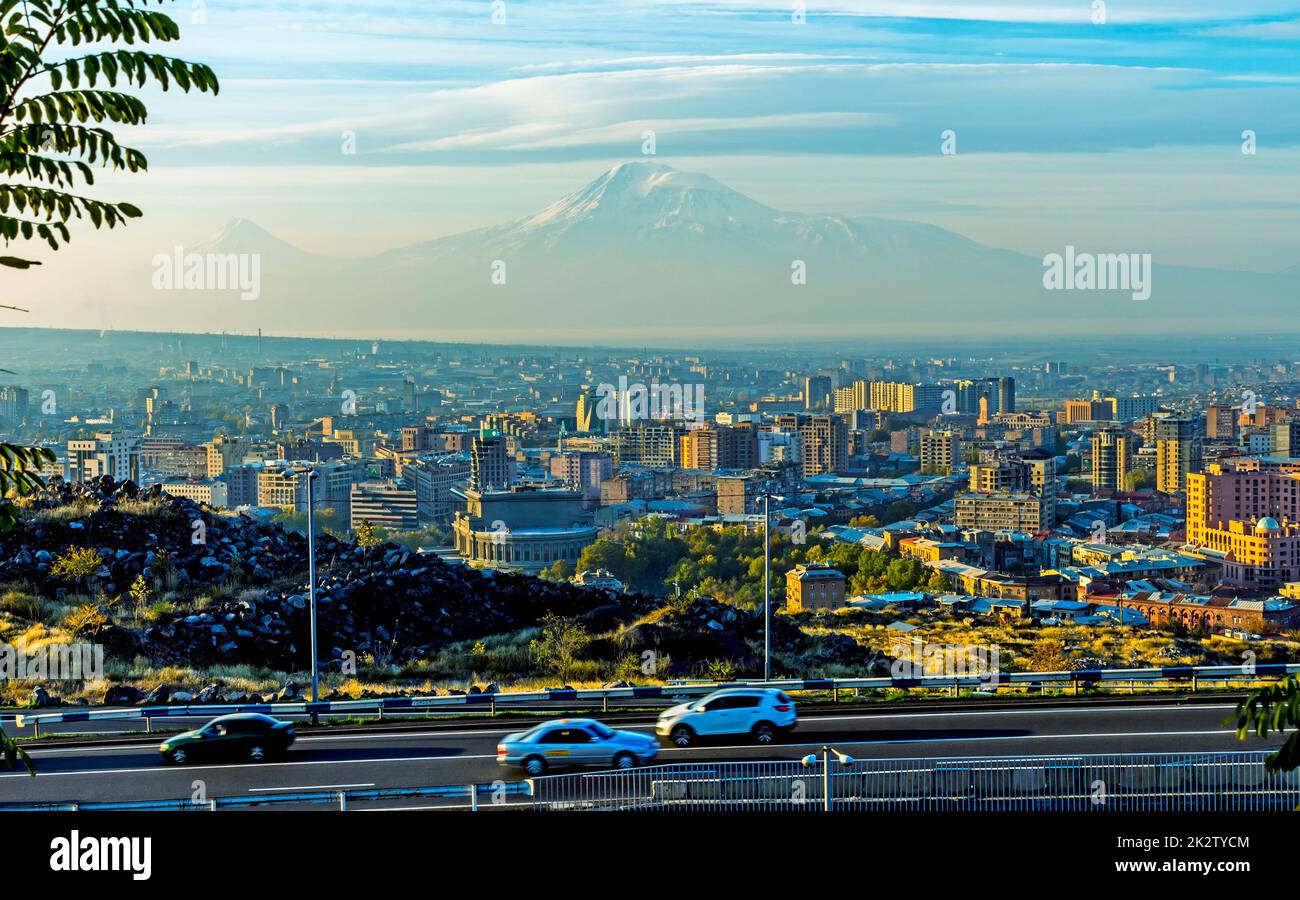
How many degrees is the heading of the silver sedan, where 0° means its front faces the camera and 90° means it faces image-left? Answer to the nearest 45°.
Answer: approximately 270°

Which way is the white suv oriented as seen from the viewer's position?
to the viewer's left

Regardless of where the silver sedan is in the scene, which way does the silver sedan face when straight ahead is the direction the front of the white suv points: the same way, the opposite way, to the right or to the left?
the opposite way

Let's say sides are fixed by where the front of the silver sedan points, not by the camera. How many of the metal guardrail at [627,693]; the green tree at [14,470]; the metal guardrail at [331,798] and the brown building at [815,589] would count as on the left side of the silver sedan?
2

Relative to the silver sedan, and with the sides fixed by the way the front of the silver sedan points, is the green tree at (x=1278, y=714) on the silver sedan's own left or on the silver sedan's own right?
on the silver sedan's own right
